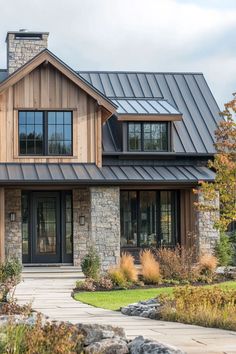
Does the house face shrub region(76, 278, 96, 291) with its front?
yes

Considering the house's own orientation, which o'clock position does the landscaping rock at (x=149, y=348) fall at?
The landscaping rock is roughly at 12 o'clock from the house.

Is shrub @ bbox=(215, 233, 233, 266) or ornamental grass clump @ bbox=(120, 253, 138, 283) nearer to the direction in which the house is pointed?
the ornamental grass clump

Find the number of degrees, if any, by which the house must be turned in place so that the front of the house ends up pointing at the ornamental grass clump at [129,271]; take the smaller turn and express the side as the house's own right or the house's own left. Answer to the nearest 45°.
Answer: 0° — it already faces it

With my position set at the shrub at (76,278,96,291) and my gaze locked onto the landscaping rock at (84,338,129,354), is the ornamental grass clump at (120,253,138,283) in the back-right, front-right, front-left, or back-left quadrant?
back-left

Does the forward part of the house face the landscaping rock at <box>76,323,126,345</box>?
yes

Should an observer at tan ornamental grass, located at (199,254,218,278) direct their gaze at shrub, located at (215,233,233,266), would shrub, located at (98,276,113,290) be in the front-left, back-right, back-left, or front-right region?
back-left

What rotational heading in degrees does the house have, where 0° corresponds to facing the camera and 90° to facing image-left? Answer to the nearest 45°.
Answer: approximately 0°
